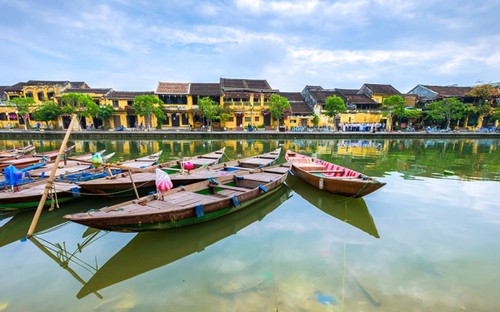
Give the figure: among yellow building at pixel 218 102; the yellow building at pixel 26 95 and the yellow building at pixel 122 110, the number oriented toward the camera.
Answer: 3

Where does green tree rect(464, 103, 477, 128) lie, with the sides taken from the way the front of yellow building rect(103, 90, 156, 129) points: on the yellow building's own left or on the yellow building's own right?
on the yellow building's own left

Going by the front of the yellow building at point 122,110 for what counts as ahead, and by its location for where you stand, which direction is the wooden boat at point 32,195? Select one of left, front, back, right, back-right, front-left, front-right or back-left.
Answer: front

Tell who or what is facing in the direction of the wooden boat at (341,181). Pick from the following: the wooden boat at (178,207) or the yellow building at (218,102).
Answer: the yellow building

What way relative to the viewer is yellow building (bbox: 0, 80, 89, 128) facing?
toward the camera

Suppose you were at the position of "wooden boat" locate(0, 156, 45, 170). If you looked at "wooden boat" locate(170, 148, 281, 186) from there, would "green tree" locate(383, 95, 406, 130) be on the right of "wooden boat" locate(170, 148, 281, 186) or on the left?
left

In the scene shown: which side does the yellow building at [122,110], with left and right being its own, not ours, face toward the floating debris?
front

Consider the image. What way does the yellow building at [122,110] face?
toward the camera

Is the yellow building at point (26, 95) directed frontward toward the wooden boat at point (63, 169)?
yes

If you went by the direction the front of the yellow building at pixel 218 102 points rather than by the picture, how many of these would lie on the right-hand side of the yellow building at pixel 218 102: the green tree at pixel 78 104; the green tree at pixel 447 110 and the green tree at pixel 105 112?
2

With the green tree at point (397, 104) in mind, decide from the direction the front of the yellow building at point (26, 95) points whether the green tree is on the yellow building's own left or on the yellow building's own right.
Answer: on the yellow building's own left

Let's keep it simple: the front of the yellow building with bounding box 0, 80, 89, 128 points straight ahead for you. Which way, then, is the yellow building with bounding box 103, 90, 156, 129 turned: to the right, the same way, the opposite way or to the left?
the same way

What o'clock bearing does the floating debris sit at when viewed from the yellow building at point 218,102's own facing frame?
The floating debris is roughly at 12 o'clock from the yellow building.

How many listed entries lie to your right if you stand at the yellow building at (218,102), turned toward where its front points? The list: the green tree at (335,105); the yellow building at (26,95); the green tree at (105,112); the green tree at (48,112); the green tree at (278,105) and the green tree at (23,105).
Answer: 4

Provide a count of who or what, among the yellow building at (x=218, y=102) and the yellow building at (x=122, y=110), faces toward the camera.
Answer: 2

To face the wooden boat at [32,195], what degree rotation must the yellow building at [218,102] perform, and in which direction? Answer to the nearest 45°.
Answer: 0° — it already faces it
